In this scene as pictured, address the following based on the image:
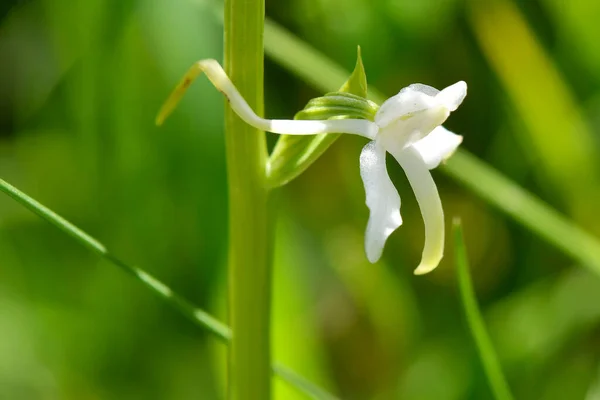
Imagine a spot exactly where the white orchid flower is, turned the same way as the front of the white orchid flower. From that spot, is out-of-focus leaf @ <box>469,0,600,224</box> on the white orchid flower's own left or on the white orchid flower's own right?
on the white orchid flower's own left

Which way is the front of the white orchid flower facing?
to the viewer's right
